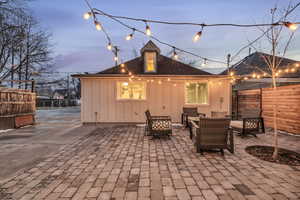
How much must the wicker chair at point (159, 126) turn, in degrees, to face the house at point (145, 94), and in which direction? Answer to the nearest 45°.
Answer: approximately 90° to its left

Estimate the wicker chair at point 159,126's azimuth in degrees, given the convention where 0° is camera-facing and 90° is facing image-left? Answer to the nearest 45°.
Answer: approximately 270°

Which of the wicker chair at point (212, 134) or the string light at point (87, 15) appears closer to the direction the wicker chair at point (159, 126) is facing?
the wicker chair

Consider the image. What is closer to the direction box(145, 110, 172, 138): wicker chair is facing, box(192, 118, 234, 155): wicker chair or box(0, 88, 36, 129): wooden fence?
the wicker chair

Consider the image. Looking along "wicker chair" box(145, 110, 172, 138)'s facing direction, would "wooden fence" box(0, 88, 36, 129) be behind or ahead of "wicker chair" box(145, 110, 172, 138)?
behind

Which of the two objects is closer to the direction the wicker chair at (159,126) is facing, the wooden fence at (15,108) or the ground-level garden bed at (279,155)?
the ground-level garden bed
